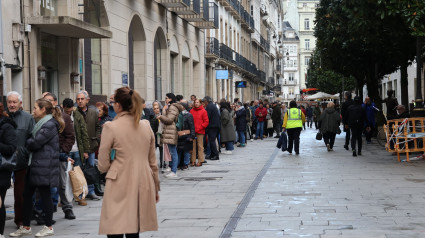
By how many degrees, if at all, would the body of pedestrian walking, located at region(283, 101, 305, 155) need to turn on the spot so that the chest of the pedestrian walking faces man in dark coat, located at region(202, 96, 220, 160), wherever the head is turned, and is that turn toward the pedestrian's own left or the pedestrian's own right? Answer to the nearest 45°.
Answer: approximately 135° to the pedestrian's own left

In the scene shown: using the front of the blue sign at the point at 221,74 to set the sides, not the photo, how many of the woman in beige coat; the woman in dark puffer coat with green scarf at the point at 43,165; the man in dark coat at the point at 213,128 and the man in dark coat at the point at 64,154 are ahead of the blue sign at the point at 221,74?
4

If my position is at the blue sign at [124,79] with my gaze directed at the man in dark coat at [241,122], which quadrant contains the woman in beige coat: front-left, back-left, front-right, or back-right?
back-right

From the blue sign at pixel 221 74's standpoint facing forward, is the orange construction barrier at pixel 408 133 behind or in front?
in front

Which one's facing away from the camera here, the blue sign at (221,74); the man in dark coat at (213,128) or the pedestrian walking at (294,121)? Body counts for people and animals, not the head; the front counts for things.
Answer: the pedestrian walking

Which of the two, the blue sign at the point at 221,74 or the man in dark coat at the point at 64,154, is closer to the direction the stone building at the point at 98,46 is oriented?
the man in dark coat
